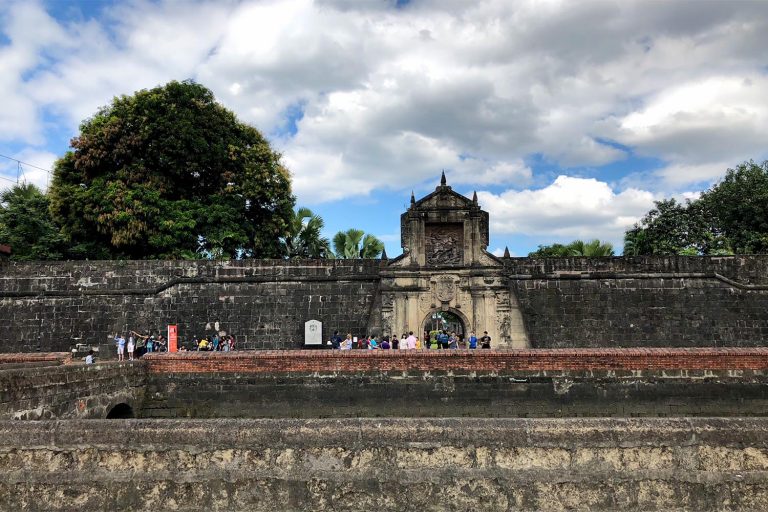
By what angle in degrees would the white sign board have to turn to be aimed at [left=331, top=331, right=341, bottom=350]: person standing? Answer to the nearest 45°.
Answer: approximately 90° to its left

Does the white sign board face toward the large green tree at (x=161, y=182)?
no

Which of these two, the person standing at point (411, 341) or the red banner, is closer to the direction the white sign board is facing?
the person standing

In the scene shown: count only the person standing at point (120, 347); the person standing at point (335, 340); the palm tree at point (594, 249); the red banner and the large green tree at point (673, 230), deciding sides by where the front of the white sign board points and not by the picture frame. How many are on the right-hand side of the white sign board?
2

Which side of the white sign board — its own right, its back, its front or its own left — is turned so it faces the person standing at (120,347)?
right

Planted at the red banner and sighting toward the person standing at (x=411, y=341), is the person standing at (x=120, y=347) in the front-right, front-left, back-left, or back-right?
back-right

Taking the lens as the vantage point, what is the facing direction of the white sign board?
facing the viewer

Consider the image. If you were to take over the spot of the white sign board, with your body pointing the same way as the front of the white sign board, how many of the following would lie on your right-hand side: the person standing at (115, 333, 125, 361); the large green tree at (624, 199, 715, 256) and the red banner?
2

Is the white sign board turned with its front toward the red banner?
no

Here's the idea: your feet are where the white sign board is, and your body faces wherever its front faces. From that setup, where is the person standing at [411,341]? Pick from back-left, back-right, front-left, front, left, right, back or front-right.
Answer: front-left

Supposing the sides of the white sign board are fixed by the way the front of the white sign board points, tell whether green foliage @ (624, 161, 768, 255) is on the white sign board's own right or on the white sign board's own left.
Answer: on the white sign board's own left

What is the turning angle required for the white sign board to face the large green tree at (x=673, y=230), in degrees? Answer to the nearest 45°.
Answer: approximately 135° to its left

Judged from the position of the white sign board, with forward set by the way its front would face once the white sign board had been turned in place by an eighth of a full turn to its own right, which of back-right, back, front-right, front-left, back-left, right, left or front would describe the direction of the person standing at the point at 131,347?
front-right

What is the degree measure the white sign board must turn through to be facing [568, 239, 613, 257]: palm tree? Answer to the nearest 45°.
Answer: approximately 135° to its left

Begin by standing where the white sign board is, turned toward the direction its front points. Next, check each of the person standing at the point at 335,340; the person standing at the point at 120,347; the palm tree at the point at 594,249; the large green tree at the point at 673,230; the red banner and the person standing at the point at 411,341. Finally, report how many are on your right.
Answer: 2
